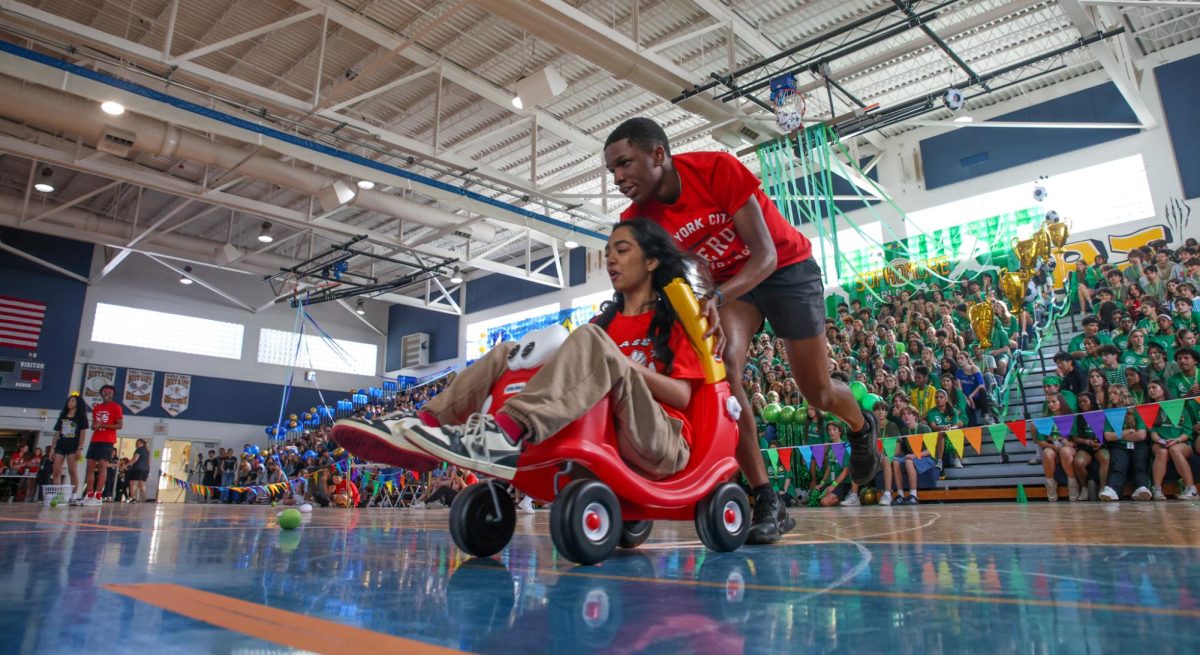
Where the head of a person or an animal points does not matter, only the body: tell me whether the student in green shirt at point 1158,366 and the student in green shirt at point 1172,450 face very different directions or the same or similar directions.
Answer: same or similar directions

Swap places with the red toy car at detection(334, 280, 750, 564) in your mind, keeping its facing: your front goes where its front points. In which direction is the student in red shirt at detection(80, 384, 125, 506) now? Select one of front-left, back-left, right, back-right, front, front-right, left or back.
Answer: right

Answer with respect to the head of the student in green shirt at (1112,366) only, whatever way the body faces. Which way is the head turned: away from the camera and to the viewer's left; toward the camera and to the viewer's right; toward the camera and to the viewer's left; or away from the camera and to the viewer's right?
toward the camera and to the viewer's left

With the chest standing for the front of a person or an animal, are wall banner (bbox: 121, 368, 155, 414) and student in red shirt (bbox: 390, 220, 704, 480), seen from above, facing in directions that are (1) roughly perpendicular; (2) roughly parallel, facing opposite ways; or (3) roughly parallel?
roughly perpendicular

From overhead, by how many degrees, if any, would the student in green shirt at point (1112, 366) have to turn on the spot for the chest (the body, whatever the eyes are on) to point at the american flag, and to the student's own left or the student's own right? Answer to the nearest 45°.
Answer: approximately 45° to the student's own right

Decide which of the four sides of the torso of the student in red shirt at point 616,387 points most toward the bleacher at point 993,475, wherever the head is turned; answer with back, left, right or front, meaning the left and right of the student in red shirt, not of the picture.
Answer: back

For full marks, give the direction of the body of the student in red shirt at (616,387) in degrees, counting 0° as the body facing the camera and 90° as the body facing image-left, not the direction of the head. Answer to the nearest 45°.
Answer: approximately 45°

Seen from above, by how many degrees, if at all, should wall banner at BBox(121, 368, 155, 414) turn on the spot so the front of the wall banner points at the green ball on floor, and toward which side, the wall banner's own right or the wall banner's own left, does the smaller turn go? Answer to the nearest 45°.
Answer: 0° — it already faces it

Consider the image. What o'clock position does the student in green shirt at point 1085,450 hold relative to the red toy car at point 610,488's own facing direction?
The student in green shirt is roughly at 6 o'clock from the red toy car.

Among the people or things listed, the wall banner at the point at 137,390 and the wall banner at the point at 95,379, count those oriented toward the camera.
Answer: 2

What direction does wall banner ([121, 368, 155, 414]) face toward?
toward the camera

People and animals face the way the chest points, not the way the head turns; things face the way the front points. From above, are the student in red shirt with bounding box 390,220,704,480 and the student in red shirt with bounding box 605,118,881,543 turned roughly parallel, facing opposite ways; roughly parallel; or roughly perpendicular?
roughly parallel

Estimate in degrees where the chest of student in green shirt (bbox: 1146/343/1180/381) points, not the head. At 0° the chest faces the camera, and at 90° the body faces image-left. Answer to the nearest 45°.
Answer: approximately 45°

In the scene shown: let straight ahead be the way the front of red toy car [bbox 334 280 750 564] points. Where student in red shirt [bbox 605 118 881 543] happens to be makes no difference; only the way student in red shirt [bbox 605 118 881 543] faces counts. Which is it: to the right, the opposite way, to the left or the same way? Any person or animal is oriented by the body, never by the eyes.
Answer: the same way

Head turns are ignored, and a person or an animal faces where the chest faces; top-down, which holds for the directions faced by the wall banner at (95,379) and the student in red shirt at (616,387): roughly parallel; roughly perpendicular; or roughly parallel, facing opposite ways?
roughly perpendicular

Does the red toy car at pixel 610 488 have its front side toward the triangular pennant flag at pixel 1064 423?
no

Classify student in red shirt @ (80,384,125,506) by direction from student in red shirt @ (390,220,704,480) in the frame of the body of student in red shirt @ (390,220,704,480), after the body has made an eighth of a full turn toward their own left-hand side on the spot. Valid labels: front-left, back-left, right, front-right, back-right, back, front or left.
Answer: back-right

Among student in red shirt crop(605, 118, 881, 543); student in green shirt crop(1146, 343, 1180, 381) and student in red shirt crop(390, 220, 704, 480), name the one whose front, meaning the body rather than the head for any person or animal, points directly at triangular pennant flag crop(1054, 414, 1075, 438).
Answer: the student in green shirt

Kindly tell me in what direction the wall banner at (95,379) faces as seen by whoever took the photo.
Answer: facing the viewer
